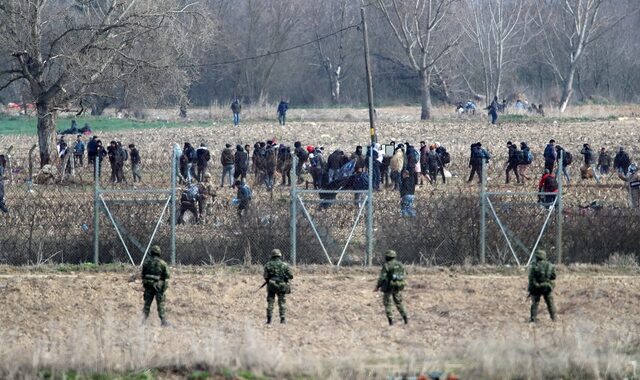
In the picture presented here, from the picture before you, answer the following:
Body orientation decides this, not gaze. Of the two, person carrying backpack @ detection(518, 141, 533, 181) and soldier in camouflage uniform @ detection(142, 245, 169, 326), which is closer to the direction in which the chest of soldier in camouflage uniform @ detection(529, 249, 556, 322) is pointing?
the person carrying backpack

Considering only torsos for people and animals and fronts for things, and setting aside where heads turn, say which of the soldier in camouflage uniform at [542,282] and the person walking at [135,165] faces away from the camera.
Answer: the soldier in camouflage uniform

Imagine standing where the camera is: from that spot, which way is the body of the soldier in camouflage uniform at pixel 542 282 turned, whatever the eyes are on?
away from the camera

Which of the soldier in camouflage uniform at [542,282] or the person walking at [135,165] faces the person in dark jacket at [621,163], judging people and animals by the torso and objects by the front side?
the soldier in camouflage uniform

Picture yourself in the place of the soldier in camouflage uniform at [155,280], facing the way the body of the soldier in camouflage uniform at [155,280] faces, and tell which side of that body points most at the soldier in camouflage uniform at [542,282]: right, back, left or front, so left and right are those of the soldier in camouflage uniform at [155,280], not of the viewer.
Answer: right

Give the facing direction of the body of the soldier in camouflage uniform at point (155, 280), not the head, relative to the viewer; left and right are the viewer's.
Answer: facing away from the viewer

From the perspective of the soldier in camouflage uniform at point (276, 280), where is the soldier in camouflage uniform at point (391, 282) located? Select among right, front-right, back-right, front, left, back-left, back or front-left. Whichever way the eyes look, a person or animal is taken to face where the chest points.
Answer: right

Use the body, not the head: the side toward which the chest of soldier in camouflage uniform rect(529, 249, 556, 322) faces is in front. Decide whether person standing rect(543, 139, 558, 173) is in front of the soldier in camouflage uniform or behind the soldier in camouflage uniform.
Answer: in front

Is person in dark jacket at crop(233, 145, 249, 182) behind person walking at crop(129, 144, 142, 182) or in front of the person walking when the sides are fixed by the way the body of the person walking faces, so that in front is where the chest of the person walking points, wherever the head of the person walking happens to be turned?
behind

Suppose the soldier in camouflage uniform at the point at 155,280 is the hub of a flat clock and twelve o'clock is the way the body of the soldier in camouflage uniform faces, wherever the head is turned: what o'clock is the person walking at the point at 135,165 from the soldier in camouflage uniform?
The person walking is roughly at 12 o'clock from the soldier in camouflage uniform.

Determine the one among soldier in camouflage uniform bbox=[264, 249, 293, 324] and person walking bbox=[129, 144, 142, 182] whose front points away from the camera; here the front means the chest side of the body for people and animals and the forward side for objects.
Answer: the soldier in camouflage uniform

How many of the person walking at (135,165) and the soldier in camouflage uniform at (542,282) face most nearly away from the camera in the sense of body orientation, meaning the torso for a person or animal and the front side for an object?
1

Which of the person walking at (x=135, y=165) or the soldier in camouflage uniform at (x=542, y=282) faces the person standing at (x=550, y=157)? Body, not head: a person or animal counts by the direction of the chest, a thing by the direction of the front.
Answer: the soldier in camouflage uniform

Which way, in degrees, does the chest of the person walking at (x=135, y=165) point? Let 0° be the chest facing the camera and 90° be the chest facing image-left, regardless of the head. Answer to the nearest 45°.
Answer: approximately 90°

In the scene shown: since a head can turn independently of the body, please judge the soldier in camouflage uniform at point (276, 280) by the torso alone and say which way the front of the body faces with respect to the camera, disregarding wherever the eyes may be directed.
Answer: away from the camera

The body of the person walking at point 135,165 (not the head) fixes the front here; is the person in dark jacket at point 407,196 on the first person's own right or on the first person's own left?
on the first person's own left

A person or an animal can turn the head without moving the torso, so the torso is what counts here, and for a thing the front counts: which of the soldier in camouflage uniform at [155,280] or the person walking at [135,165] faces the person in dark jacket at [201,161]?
the soldier in camouflage uniform
